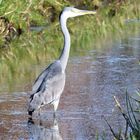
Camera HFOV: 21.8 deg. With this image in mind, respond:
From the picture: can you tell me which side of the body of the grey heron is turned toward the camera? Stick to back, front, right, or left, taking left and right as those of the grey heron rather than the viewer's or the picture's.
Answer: right
